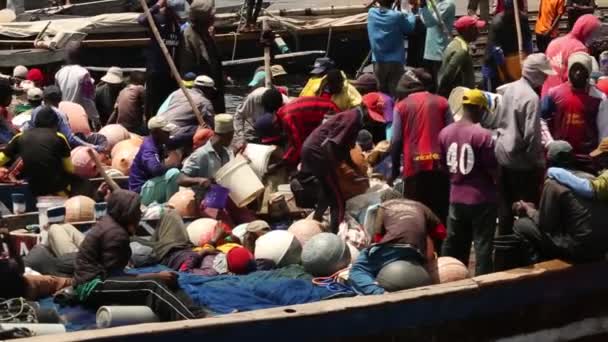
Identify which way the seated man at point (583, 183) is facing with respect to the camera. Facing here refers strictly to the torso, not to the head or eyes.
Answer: to the viewer's left

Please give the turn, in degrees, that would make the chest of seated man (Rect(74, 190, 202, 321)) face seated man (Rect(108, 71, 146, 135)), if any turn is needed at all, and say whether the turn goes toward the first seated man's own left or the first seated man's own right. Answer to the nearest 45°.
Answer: approximately 90° to the first seated man's own left

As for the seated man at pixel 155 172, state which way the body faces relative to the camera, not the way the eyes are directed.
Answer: to the viewer's right

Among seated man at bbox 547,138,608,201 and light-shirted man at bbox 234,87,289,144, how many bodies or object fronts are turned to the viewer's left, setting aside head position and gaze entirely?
1

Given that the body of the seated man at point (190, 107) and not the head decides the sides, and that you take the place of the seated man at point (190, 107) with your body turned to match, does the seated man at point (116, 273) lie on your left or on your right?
on your right
